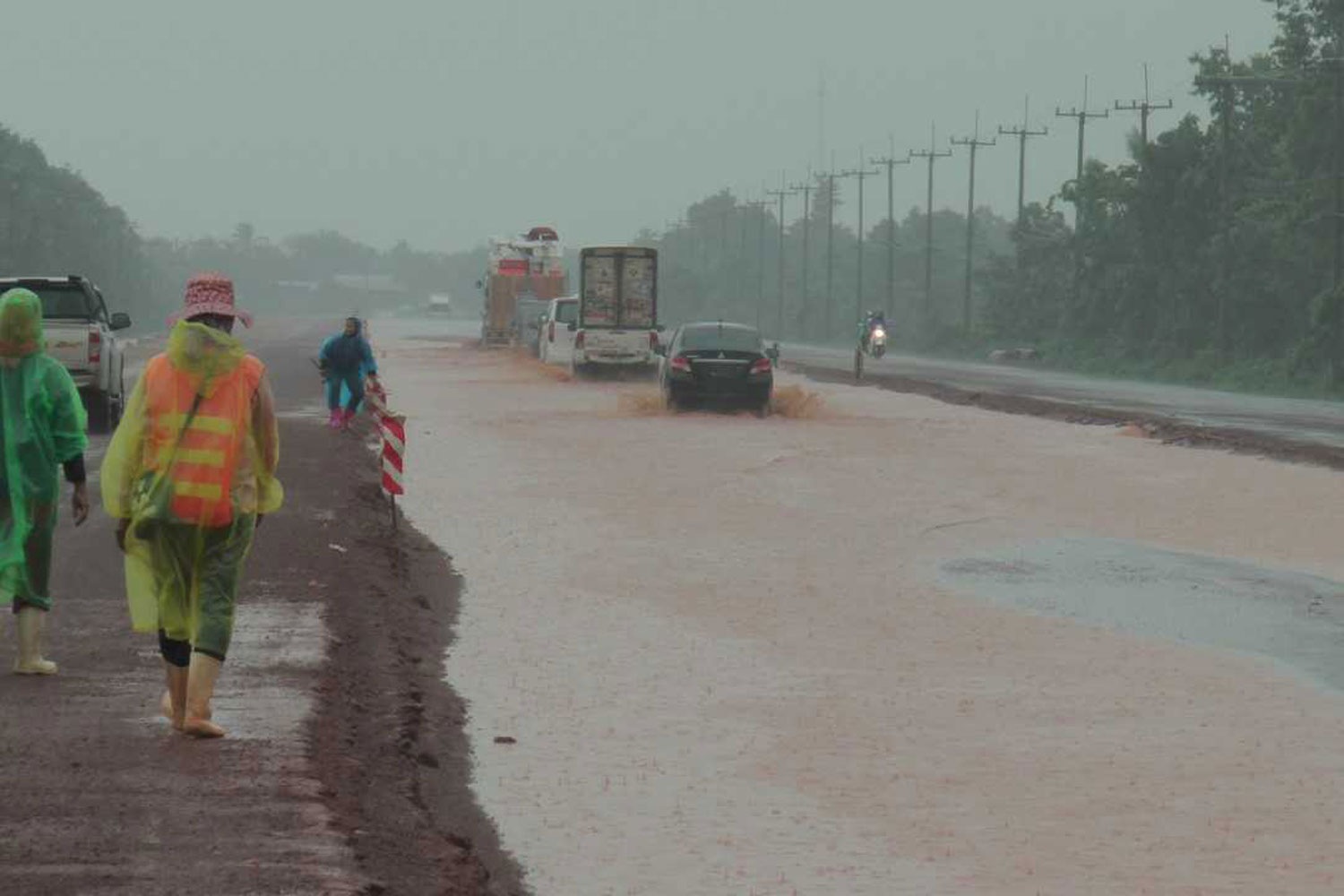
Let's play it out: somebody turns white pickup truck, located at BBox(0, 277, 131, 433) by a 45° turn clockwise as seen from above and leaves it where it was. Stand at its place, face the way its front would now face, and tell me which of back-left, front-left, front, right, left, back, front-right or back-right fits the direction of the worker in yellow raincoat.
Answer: back-right

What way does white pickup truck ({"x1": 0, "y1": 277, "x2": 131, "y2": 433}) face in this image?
away from the camera

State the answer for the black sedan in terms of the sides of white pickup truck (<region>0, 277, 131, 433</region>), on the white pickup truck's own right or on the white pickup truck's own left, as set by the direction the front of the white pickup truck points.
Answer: on the white pickup truck's own right

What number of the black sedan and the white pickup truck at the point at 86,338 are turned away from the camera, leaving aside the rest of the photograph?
2

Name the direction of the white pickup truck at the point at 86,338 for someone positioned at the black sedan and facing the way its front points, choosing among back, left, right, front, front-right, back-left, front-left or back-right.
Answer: back-left

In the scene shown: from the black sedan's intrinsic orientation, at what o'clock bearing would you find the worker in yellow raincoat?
The worker in yellow raincoat is roughly at 6 o'clock from the black sedan.

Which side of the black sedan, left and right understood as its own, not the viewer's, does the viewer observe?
back

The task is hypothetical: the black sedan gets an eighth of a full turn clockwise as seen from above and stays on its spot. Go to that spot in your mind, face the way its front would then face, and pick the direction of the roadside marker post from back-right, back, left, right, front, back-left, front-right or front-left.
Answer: back-right

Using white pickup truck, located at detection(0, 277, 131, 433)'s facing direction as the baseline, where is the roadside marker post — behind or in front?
behind
